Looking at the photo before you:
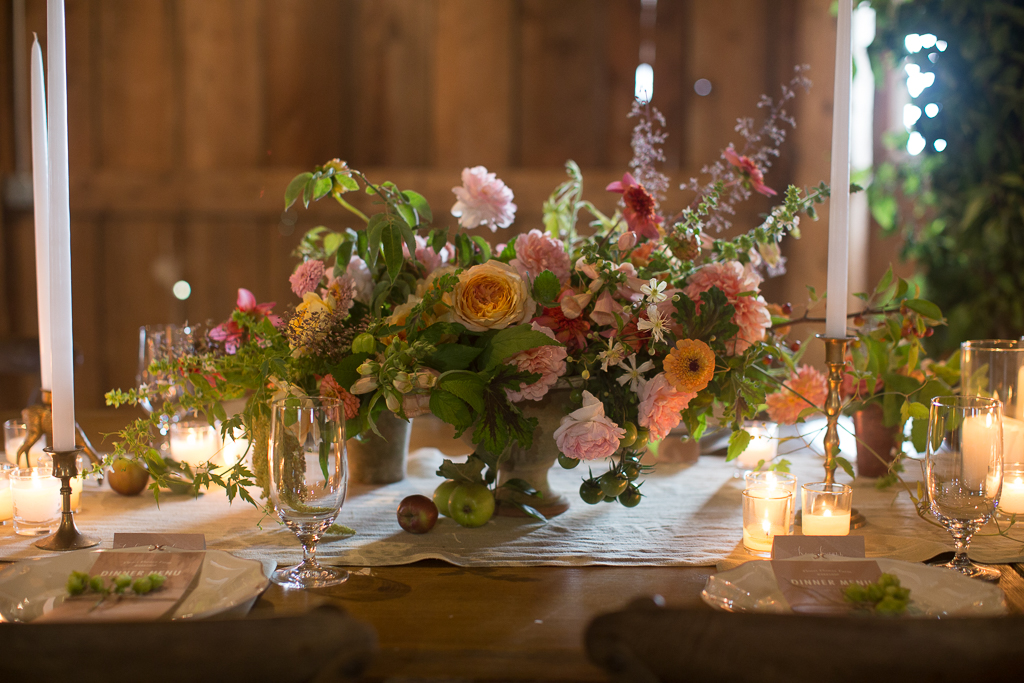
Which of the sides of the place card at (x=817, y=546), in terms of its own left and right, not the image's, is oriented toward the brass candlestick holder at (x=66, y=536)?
right

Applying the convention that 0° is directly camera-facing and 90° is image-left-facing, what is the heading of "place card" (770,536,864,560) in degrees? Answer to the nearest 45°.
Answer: approximately 0°

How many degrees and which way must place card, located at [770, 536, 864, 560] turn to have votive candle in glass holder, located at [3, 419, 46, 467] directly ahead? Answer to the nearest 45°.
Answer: approximately 90° to its right
